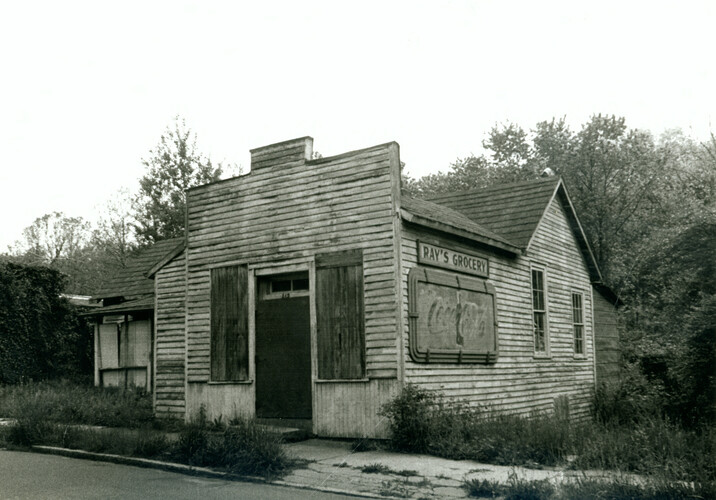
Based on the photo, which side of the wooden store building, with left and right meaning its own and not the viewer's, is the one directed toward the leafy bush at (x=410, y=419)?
left

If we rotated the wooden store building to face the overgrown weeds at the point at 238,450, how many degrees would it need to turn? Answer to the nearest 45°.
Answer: approximately 45° to its left

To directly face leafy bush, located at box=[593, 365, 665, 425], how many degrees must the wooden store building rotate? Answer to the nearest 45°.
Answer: approximately 180°

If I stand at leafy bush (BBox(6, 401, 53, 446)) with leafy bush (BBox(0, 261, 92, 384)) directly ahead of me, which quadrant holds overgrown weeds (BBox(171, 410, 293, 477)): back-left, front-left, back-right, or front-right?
back-right

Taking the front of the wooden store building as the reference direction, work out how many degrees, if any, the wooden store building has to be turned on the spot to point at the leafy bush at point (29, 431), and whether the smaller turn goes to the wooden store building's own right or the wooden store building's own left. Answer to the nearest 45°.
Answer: approximately 45° to the wooden store building's own right

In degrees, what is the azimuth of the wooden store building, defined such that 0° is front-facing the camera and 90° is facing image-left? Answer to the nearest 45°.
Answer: approximately 45°

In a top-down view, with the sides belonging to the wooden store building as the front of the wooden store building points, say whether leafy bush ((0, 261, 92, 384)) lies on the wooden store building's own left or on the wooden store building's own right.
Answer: on the wooden store building's own right

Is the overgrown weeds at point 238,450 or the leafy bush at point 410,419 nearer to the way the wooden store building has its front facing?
the overgrown weeds
